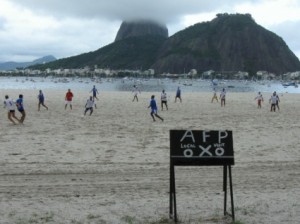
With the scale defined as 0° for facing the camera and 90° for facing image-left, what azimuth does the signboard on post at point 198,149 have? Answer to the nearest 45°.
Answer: approximately 0°
